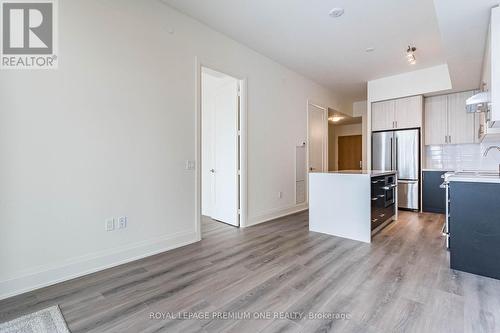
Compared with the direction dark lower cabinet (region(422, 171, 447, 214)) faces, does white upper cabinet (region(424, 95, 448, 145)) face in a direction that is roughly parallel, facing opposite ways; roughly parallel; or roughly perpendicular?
roughly parallel

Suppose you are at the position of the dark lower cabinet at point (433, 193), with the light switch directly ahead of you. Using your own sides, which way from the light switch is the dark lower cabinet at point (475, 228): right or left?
left

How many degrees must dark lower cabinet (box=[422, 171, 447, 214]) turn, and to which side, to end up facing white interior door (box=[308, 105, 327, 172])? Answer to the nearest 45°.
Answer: approximately 90° to its right

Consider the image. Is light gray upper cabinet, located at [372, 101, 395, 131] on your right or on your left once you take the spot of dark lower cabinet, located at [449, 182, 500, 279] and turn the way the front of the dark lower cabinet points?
on your right

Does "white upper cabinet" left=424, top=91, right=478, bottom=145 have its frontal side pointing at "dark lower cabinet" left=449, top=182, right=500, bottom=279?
yes

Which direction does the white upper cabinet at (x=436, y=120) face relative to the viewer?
toward the camera

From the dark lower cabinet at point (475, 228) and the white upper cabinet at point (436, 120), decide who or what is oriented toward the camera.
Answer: the white upper cabinet

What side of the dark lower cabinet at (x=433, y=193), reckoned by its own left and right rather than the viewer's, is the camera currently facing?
front

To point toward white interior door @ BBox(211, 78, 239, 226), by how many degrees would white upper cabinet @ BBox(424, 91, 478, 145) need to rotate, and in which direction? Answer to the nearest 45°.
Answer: approximately 45° to its right

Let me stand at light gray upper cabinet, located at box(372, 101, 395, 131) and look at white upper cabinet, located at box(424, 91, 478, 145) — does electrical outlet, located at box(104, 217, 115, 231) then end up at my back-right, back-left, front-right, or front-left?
back-right

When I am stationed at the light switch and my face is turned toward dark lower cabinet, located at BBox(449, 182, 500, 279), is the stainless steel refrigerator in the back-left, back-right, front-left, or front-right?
front-left

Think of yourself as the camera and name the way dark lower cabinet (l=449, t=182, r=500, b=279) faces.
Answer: facing to the left of the viewer

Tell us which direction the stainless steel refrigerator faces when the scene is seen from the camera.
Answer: facing the viewer

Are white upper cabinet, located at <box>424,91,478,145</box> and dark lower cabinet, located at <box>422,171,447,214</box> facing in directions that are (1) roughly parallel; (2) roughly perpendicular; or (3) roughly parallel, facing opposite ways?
roughly parallel

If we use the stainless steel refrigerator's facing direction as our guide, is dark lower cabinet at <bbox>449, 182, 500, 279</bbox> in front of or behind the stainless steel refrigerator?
in front

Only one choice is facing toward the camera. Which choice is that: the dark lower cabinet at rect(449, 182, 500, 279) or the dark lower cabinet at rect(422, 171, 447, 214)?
the dark lower cabinet at rect(422, 171, 447, 214)
